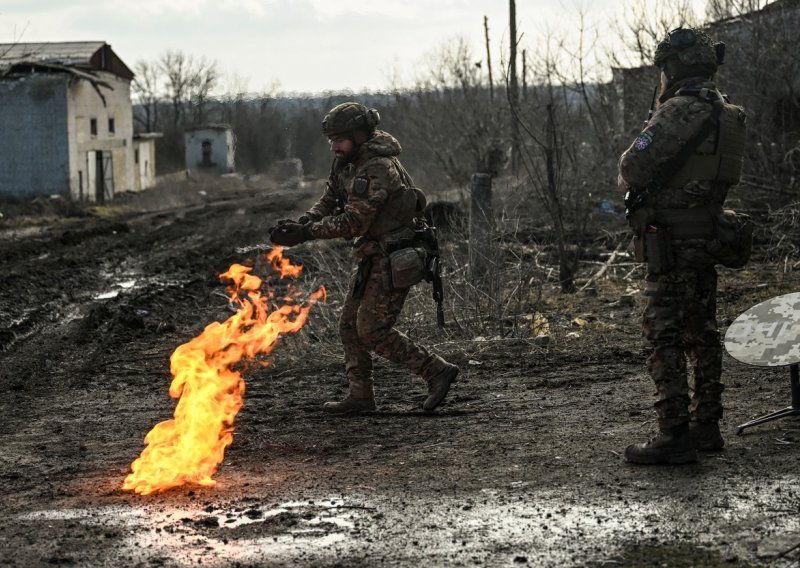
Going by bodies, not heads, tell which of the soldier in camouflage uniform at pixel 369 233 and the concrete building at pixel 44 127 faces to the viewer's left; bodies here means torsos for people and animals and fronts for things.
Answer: the soldier in camouflage uniform

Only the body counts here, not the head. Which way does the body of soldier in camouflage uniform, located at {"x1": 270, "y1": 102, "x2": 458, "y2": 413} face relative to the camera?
to the viewer's left

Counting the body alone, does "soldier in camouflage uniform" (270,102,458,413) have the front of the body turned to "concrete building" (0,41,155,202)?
no

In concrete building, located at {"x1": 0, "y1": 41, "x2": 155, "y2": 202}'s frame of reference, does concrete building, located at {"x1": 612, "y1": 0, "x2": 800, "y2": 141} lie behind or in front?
in front

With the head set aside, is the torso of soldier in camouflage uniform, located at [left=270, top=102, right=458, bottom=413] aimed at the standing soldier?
no

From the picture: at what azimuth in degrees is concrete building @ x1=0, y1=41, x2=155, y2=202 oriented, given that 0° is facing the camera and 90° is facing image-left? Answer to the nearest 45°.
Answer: approximately 315°

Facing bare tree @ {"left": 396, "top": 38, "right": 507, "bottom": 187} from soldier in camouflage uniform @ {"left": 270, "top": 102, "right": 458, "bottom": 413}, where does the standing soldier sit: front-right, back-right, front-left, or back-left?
back-right

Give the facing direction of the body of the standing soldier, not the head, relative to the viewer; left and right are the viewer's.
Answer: facing away from the viewer and to the left of the viewer

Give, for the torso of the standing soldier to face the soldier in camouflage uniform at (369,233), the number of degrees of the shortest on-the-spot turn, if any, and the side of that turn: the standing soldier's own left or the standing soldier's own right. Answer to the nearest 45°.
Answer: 0° — they already face them

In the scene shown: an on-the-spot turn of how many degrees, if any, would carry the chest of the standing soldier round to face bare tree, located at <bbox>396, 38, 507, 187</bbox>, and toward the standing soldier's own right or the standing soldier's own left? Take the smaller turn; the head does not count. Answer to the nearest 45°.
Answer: approximately 45° to the standing soldier's own right

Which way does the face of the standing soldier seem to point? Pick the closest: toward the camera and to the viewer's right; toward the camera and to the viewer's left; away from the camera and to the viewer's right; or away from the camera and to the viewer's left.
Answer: away from the camera and to the viewer's left

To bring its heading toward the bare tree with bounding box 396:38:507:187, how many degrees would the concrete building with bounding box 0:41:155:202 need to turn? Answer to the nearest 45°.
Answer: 0° — it already faces it

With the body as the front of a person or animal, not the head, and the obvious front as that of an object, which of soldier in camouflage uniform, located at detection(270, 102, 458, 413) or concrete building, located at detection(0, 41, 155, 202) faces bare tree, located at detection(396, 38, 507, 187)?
the concrete building

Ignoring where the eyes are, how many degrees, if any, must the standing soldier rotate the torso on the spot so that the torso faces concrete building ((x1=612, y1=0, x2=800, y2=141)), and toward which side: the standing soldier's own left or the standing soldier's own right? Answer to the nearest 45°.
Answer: approximately 45° to the standing soldier's own right

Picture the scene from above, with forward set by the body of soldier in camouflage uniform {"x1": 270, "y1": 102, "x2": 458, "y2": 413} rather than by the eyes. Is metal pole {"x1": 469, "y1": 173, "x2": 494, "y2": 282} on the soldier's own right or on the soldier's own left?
on the soldier's own right

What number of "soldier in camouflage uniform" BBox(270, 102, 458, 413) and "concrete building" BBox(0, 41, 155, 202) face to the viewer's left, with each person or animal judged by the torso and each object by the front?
1
